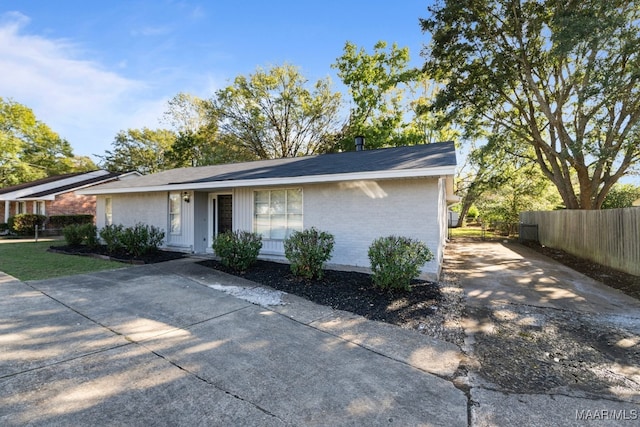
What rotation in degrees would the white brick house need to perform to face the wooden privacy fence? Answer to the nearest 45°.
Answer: approximately 135° to its left

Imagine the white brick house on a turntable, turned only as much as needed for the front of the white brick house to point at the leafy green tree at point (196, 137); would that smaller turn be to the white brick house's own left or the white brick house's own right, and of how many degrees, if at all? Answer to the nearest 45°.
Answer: approximately 135° to the white brick house's own right

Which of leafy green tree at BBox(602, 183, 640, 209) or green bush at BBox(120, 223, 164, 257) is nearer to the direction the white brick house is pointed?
the green bush

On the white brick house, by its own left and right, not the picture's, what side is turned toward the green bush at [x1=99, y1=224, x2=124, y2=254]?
right

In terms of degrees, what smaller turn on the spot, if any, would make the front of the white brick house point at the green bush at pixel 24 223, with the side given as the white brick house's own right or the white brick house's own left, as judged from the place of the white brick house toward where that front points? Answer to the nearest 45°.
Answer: approximately 90° to the white brick house's own right

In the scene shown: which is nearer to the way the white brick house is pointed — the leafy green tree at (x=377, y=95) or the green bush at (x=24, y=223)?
the green bush

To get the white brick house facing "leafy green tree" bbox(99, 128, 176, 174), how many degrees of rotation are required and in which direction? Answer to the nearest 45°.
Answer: approximately 90° to its right

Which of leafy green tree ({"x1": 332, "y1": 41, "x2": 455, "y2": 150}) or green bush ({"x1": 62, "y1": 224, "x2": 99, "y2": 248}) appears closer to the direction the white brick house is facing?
the green bush

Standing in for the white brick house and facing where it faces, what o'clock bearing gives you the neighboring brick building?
The neighboring brick building is roughly at 3 o'clock from the white brick house.

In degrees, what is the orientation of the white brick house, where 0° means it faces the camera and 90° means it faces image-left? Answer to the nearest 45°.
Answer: approximately 45°

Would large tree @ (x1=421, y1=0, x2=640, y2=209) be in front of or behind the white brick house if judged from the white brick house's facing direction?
behind
